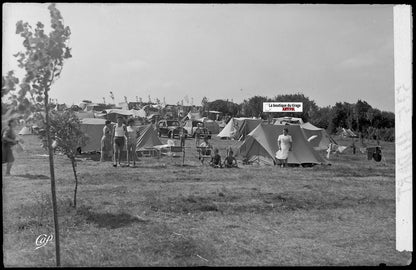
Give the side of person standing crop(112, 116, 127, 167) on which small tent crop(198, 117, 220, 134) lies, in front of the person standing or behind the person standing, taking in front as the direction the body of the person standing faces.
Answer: behind

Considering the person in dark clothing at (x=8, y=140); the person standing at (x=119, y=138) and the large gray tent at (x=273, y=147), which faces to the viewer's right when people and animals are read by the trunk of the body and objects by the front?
the person in dark clothing

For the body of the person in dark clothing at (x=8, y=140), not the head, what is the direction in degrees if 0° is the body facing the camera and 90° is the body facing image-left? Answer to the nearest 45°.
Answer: approximately 270°

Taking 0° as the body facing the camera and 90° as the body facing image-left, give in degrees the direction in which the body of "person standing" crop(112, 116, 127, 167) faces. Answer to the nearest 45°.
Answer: approximately 0°

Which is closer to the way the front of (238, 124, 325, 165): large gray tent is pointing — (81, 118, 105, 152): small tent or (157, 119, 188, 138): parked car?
the small tent

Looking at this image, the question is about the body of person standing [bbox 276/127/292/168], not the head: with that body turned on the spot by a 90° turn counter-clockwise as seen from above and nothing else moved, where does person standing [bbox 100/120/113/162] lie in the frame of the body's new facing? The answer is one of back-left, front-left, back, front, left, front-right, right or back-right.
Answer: back

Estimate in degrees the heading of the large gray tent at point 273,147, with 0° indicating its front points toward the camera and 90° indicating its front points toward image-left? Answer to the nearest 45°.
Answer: approximately 45°

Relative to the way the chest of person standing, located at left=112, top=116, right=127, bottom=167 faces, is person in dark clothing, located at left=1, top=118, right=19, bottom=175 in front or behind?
in front

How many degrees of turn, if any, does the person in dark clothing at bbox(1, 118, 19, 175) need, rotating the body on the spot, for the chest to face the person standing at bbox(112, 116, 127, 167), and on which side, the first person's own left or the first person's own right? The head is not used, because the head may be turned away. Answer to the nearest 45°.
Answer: approximately 45° to the first person's own left

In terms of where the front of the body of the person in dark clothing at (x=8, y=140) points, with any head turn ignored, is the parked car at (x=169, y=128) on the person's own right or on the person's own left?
on the person's own left
